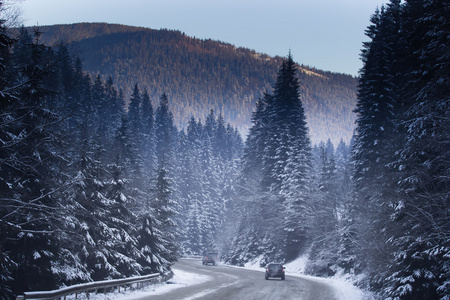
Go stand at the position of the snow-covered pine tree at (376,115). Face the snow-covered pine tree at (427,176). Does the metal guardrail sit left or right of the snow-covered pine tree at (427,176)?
right

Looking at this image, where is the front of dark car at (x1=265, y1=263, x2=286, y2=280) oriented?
away from the camera

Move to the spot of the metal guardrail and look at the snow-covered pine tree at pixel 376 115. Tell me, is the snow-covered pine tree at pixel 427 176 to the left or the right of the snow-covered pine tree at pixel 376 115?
right

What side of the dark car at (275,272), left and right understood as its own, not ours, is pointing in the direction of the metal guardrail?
back

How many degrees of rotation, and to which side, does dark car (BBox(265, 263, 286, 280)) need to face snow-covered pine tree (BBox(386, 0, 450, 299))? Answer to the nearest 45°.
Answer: approximately 180°
